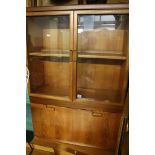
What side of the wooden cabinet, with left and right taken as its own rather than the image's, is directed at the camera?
front
